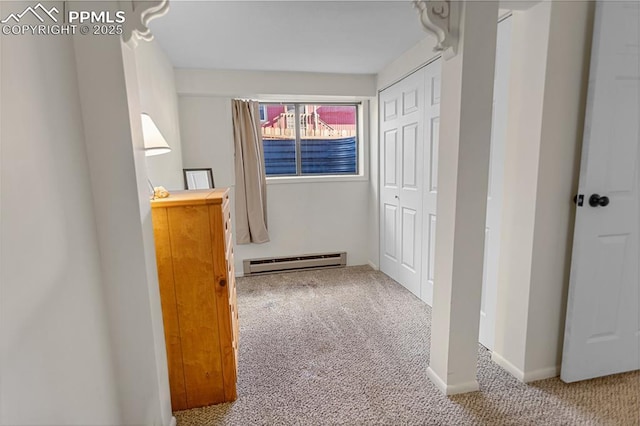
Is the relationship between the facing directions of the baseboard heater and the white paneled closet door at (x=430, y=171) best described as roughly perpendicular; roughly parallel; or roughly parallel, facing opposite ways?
roughly perpendicular

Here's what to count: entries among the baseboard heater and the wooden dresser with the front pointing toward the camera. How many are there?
1

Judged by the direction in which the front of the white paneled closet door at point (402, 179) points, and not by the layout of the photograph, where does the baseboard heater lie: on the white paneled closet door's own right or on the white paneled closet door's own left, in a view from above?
on the white paneled closet door's own right

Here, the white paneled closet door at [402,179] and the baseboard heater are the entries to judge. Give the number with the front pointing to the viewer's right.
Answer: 0

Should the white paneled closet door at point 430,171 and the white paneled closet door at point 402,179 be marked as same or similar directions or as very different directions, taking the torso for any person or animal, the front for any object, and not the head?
same or similar directions

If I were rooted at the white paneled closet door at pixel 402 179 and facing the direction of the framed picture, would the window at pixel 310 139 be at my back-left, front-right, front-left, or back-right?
front-right

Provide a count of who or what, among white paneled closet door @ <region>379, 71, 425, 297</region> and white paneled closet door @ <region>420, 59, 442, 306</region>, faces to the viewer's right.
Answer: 0

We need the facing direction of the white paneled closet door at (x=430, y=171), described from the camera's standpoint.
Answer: facing the viewer and to the left of the viewer

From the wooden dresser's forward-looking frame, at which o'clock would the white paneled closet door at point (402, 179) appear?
The white paneled closet door is roughly at 11 o'clock from the wooden dresser.

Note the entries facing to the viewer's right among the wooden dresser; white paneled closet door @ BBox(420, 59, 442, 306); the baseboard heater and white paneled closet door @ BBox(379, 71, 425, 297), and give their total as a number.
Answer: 1

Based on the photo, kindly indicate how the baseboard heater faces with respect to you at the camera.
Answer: facing the viewer

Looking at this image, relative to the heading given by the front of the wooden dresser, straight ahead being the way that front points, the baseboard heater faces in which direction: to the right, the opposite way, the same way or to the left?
to the right

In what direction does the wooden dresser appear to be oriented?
to the viewer's right
